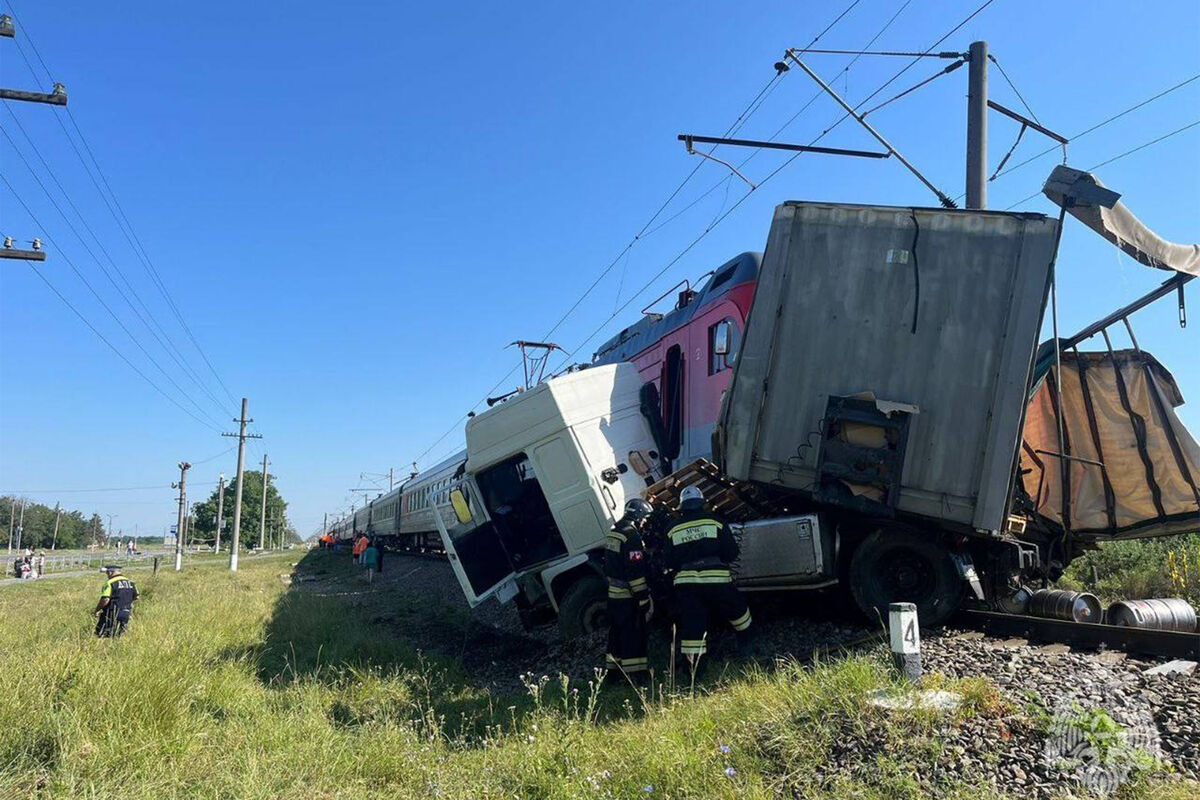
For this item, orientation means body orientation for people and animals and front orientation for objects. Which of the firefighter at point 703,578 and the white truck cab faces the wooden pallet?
the firefighter

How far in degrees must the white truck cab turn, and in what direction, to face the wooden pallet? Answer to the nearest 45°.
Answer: approximately 180°

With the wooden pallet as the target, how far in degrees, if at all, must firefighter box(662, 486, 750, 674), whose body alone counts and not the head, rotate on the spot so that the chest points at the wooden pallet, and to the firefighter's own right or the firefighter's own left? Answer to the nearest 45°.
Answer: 0° — they already face it

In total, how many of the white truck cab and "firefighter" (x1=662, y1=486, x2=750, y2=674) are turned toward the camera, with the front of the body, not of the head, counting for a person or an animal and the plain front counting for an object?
0

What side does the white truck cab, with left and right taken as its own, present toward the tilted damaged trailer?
back

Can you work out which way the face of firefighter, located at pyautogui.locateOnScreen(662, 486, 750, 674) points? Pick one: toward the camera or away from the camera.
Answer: away from the camera

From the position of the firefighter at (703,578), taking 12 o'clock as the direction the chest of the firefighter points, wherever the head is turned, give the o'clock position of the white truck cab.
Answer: The white truck cab is roughly at 11 o'clock from the firefighter.

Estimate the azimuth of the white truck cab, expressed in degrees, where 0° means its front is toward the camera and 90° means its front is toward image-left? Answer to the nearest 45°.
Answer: approximately 135°

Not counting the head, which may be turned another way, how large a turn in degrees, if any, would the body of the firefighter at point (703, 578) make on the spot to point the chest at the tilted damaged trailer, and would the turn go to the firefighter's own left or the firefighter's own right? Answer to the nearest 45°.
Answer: approximately 90° to the firefighter's own right

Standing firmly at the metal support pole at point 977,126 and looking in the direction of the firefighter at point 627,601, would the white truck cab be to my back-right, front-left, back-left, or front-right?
front-right

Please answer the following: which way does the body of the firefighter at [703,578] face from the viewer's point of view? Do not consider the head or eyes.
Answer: away from the camera

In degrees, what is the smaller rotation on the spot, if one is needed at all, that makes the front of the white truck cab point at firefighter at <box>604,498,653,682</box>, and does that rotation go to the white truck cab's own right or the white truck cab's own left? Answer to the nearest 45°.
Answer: approximately 135° to the white truck cab's own left
